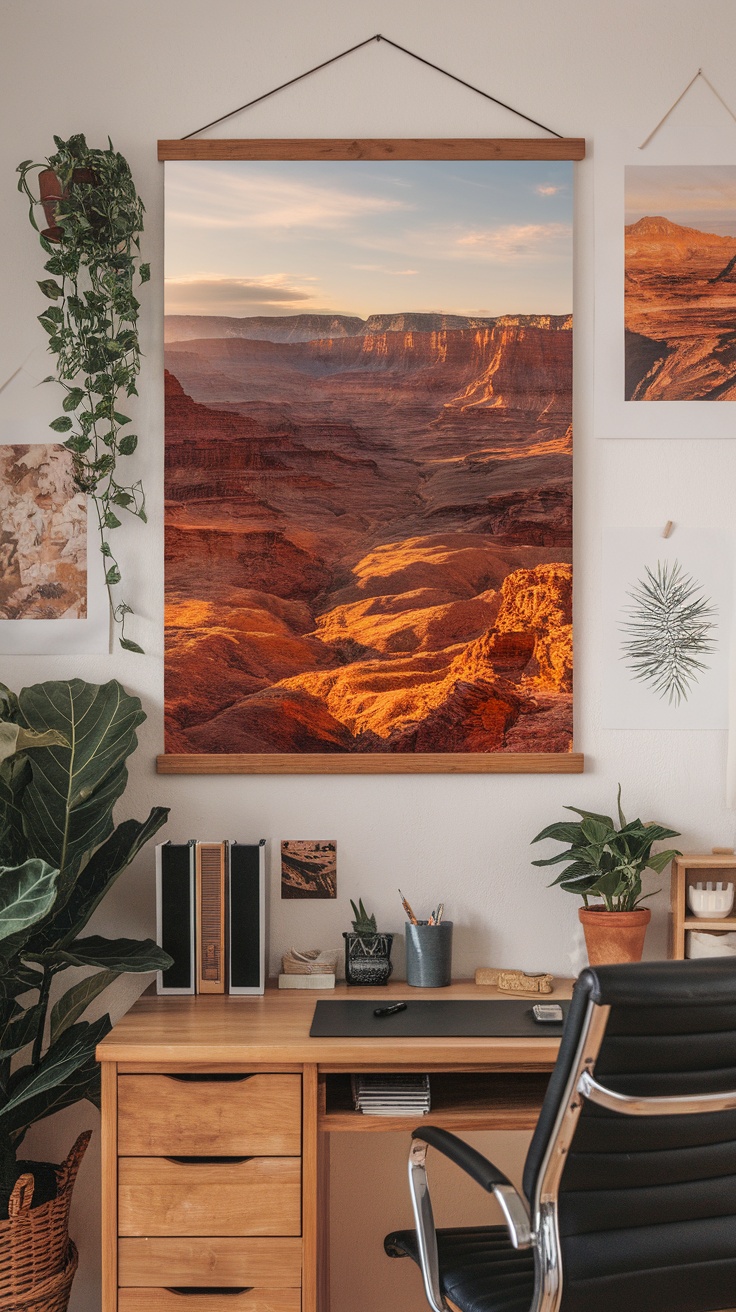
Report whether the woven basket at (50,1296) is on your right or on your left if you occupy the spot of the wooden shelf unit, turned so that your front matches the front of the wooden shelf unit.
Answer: on your right

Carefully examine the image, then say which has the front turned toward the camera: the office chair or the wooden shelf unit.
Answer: the wooden shelf unit

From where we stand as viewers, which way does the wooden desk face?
facing the viewer

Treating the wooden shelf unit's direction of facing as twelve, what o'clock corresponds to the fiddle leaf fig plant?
The fiddle leaf fig plant is roughly at 2 o'clock from the wooden shelf unit.

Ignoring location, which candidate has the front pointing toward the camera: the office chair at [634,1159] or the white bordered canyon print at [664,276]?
the white bordered canyon print

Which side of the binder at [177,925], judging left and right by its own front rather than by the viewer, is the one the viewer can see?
front

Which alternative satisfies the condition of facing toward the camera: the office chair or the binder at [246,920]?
the binder

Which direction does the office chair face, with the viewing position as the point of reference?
facing away from the viewer and to the left of the viewer

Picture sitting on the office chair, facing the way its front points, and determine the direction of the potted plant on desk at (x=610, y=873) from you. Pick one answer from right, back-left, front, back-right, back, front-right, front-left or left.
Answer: front-right

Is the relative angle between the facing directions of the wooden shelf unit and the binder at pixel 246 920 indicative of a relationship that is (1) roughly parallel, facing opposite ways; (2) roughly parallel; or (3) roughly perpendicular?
roughly parallel

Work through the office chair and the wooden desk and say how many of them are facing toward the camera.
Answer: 1

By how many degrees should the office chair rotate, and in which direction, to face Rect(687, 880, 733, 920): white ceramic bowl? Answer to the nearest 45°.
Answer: approximately 45° to its right

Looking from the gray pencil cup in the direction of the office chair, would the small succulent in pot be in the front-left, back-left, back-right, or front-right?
back-right

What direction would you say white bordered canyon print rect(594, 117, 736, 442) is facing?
toward the camera
